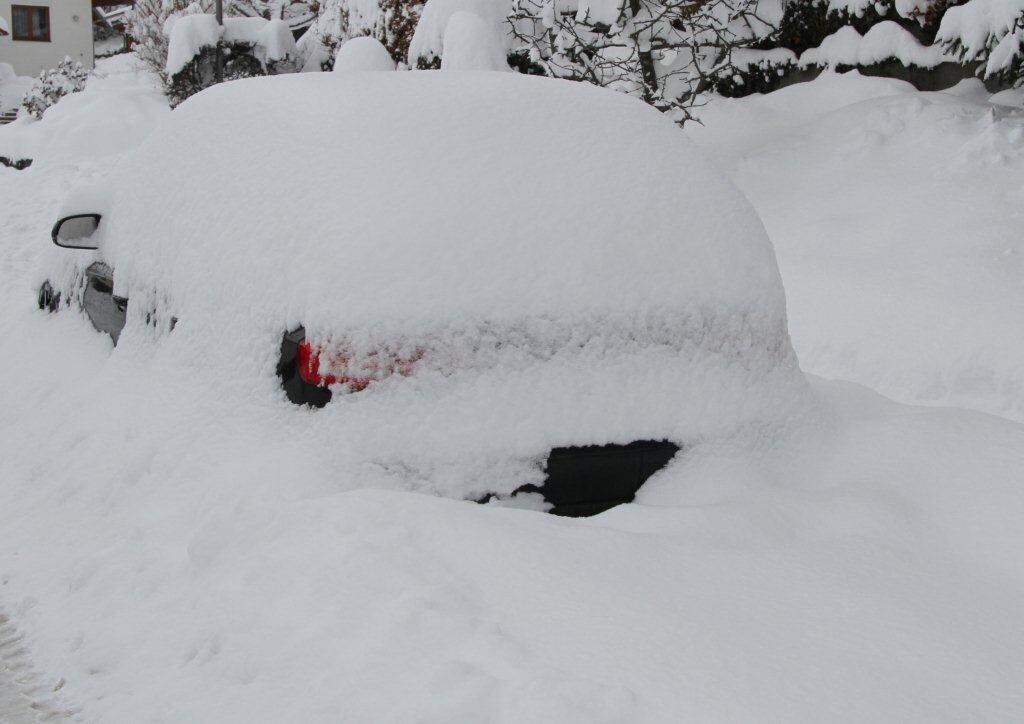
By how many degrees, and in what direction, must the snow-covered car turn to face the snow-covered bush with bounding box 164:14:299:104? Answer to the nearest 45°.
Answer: approximately 45° to its right

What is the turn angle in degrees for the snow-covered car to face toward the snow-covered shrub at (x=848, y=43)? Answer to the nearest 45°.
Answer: approximately 90° to its right

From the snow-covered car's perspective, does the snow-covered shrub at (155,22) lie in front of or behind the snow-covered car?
in front

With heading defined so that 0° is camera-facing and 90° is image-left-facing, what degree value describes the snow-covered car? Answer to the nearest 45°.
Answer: approximately 135°

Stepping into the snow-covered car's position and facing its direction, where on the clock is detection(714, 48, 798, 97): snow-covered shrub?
The snow-covered shrub is roughly at 2 o'clock from the snow-covered car.

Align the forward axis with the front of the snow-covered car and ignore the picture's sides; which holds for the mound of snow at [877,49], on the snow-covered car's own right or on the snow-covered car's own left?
on the snow-covered car's own right

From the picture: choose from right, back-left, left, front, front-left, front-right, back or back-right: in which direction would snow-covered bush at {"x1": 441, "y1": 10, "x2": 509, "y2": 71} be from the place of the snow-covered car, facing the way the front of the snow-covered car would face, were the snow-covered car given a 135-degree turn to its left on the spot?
back

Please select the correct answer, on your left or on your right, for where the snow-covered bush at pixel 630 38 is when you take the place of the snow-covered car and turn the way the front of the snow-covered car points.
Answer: on your right

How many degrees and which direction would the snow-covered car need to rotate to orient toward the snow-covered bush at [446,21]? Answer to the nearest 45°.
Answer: approximately 45° to its right

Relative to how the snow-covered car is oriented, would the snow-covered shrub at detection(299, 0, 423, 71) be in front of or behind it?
in front

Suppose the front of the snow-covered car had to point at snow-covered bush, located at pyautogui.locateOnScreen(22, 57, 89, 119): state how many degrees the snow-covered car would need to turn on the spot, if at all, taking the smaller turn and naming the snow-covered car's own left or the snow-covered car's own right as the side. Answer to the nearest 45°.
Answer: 0° — it already faces it

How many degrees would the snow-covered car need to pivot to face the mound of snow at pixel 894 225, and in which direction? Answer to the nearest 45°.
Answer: approximately 90° to its right

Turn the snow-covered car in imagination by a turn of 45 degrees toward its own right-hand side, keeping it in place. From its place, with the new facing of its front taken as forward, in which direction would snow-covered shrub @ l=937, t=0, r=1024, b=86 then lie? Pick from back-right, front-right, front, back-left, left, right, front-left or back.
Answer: front-right

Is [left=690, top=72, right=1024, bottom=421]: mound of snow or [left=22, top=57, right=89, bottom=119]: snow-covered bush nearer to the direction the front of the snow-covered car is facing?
the snow-covered bush
